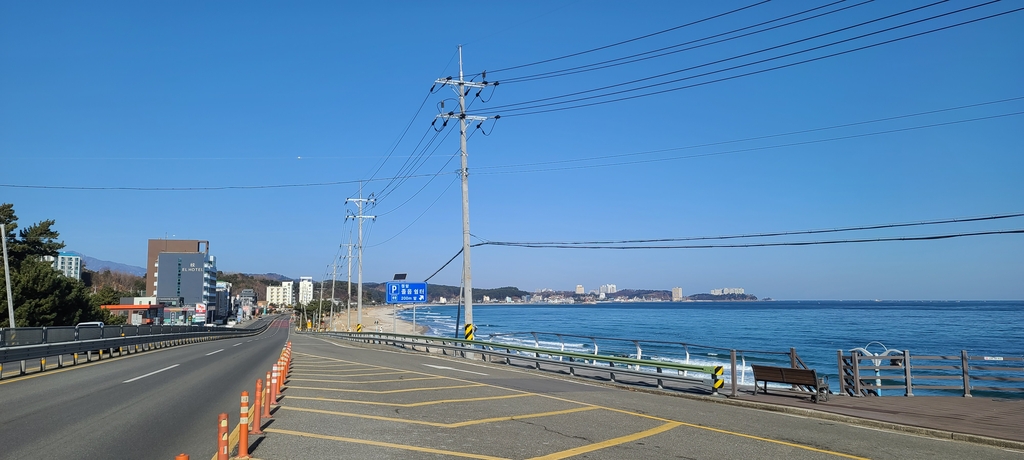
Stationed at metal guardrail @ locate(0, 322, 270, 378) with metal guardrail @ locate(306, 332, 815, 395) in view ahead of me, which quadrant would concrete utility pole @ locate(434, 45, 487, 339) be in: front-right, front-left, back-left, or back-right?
front-left

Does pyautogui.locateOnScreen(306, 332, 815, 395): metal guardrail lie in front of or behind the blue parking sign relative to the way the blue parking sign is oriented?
in front

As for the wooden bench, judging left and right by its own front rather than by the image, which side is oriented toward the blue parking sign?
left

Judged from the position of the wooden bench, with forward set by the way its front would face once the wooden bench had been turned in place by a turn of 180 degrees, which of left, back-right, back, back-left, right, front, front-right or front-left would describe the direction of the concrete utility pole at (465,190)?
right

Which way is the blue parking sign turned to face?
toward the camera

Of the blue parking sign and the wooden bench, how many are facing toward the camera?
1

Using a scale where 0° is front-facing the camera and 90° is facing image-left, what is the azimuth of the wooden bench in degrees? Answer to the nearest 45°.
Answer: approximately 225°

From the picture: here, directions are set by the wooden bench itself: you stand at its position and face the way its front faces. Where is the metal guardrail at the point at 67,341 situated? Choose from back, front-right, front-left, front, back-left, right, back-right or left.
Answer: back-left

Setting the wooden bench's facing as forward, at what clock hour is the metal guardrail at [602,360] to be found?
The metal guardrail is roughly at 9 o'clock from the wooden bench.

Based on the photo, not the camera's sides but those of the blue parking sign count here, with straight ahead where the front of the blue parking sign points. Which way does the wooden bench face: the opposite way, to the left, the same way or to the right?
to the left

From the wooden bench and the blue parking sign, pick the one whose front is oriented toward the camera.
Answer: the blue parking sign

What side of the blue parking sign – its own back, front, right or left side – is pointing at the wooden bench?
front

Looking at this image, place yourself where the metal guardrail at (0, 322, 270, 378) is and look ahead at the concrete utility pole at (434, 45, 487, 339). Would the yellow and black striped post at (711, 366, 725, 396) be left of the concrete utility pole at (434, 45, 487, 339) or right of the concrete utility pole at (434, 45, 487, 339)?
right
